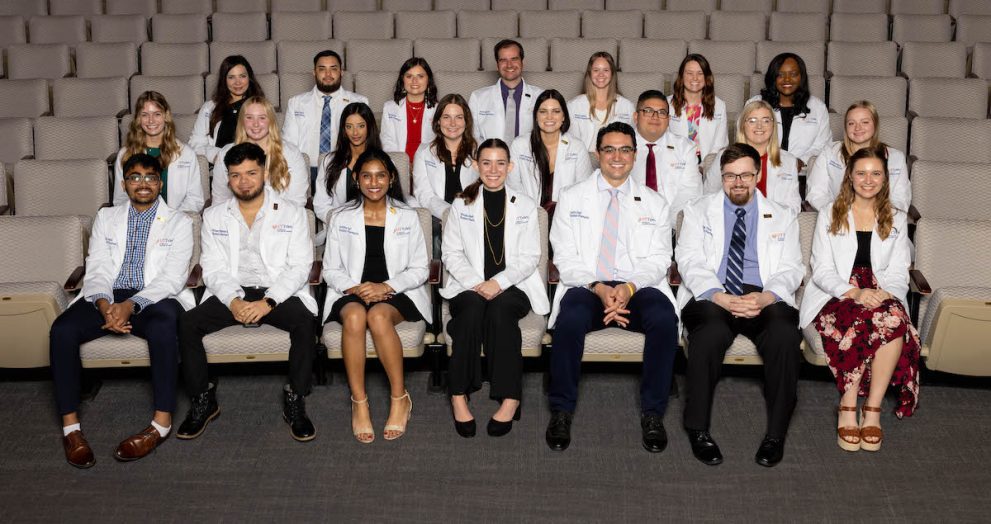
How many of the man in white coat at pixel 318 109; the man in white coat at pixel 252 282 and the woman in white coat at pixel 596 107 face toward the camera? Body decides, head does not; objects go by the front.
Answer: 3

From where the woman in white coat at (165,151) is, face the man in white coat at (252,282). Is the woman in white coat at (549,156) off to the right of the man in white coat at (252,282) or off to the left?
left

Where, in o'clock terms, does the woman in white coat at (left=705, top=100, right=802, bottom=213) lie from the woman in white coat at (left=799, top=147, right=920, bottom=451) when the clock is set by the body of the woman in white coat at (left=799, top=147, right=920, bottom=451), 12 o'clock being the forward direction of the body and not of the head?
the woman in white coat at (left=705, top=100, right=802, bottom=213) is roughly at 5 o'clock from the woman in white coat at (left=799, top=147, right=920, bottom=451).

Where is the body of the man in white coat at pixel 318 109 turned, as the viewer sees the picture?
toward the camera

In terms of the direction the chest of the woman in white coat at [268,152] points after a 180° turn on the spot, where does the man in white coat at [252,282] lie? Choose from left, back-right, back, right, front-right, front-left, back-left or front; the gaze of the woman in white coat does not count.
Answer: back

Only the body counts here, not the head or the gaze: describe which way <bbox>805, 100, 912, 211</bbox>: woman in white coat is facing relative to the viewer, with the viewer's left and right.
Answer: facing the viewer

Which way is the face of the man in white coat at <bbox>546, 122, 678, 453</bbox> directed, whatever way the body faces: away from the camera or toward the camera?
toward the camera

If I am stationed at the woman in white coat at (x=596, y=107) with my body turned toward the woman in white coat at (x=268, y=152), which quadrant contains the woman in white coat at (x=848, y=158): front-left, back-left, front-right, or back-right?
back-left

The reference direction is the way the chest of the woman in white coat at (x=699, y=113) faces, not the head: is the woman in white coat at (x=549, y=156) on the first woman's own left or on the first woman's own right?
on the first woman's own right

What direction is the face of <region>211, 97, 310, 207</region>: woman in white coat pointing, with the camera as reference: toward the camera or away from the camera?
toward the camera

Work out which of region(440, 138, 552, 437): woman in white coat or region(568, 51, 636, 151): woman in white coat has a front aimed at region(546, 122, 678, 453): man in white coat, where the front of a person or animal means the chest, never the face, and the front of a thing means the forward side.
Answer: region(568, 51, 636, 151): woman in white coat

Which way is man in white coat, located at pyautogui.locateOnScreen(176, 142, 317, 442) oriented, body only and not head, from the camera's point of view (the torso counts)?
toward the camera

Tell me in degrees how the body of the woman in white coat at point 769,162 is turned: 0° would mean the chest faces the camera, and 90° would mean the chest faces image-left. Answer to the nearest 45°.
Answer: approximately 0°
